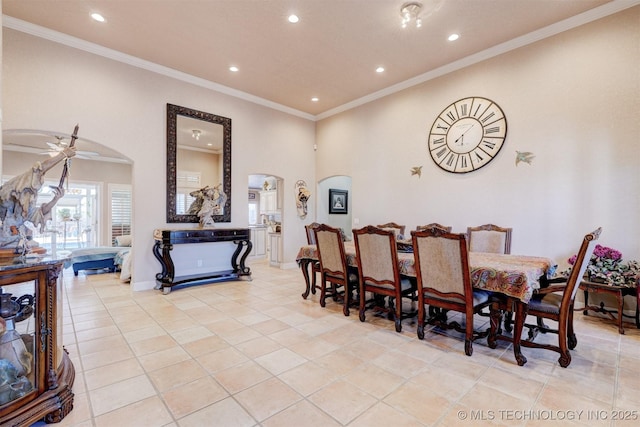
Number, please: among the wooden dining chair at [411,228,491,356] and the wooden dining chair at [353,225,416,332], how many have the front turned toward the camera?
0

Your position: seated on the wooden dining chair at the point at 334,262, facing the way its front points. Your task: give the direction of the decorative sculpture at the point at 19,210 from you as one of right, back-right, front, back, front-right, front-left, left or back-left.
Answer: back

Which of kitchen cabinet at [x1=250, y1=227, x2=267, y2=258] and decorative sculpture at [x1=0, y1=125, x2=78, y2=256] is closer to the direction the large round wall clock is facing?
the decorative sculpture

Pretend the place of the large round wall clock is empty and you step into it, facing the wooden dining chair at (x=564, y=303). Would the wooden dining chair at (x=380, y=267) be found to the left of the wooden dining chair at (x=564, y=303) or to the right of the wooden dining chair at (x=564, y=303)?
right

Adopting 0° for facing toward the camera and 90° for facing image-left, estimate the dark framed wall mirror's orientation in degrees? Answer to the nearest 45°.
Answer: approximately 315°

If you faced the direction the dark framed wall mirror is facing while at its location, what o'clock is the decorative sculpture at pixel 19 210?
The decorative sculpture is roughly at 2 o'clock from the dark framed wall mirror.

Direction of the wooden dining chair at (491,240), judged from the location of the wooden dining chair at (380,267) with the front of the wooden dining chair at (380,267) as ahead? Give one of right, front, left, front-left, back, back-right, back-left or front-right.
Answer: front

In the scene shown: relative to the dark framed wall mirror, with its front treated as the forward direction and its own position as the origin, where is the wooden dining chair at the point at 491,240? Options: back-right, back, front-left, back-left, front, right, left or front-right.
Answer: front

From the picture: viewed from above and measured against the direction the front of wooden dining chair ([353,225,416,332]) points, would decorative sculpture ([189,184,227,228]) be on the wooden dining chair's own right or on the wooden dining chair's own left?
on the wooden dining chair's own left

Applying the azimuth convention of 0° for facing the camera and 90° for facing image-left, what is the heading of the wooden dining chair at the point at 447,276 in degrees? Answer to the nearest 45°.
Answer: approximately 225°

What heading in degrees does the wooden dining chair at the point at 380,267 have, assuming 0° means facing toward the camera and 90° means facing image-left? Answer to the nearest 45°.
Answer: approximately 225°

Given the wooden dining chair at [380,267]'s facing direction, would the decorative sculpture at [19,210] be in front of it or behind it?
behind

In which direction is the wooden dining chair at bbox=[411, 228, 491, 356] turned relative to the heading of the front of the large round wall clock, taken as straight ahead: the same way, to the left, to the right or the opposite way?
the opposite way
